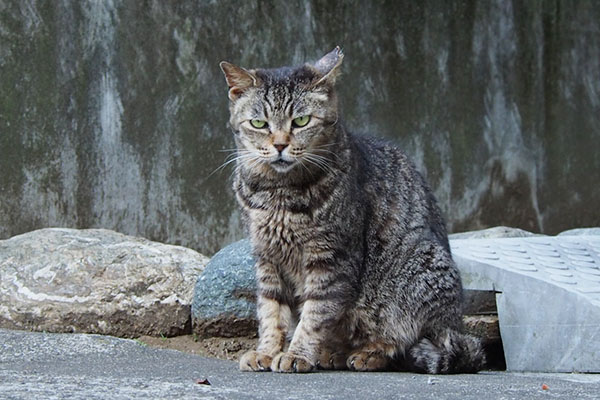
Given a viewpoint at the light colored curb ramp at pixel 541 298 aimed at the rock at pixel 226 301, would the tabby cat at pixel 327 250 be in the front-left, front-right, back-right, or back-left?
front-left

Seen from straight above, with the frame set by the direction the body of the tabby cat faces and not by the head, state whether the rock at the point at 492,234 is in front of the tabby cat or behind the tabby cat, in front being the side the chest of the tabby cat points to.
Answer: behind

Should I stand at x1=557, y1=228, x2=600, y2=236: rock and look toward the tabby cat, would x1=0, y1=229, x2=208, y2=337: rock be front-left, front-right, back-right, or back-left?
front-right

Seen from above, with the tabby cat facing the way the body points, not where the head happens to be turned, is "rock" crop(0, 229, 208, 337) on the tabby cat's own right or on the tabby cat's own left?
on the tabby cat's own right

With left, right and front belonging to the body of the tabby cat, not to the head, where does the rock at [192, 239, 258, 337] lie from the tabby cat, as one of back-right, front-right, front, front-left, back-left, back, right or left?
right

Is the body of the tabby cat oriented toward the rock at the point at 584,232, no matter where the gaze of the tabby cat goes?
no

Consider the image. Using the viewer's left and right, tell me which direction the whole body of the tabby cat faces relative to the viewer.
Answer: facing the viewer and to the left of the viewer

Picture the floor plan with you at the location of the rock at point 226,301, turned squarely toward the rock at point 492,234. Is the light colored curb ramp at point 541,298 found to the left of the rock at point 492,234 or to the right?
right

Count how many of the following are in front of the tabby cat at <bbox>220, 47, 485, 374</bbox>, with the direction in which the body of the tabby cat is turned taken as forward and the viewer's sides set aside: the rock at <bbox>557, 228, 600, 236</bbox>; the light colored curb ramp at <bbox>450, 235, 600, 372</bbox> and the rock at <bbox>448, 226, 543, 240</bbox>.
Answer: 0

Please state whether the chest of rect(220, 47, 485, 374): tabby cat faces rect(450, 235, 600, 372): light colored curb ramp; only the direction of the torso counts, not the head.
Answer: no
